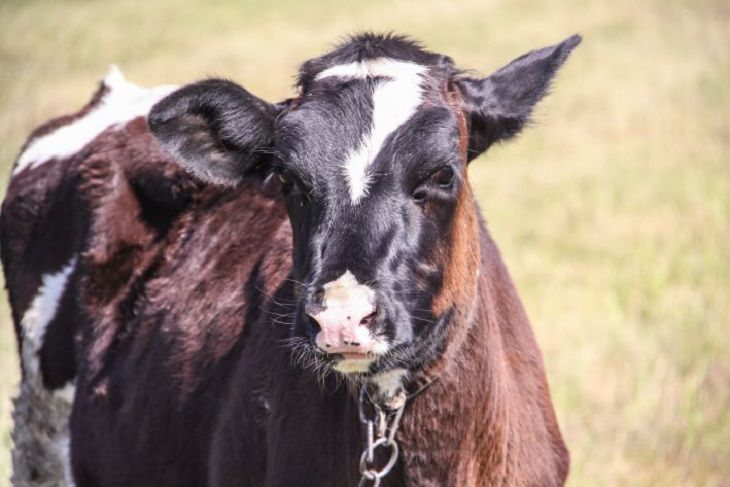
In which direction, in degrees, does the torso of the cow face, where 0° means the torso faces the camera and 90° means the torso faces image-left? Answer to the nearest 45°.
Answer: approximately 315°
